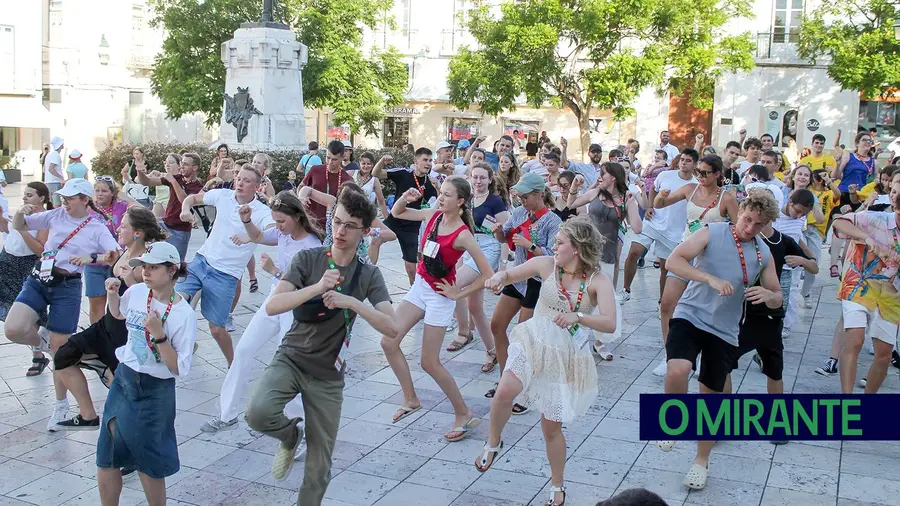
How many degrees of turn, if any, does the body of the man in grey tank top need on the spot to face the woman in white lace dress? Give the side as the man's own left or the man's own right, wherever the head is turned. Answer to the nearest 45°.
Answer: approximately 45° to the man's own right

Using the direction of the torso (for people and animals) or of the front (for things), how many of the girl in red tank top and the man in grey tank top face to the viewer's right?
0

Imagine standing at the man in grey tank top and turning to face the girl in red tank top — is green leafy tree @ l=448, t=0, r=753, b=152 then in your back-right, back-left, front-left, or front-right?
front-right

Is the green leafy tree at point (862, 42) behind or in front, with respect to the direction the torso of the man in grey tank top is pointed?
behind

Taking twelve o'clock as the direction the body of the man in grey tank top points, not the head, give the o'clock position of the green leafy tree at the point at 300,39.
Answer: The green leafy tree is roughly at 5 o'clock from the man in grey tank top.

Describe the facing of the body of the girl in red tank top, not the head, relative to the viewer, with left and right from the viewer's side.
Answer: facing the viewer and to the left of the viewer

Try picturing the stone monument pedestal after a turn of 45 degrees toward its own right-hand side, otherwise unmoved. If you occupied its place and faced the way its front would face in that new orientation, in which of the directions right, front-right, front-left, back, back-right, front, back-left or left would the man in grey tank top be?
left

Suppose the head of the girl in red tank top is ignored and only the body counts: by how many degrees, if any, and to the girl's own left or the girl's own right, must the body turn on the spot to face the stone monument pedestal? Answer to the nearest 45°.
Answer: approximately 135° to the girl's own right

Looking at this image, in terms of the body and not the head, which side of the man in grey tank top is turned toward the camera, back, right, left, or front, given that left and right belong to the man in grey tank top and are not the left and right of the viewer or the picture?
front

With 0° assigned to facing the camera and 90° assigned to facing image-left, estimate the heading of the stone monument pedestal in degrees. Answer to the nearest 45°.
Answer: approximately 45°
